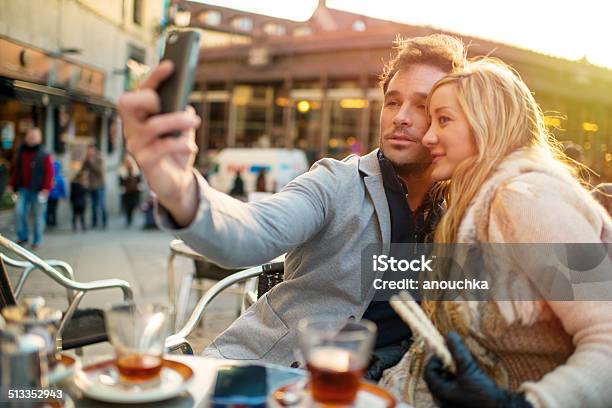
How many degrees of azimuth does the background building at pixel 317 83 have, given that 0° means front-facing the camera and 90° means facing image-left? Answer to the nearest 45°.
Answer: approximately 0°

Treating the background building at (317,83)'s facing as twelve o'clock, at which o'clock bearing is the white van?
The white van is roughly at 12 o'clock from the background building.

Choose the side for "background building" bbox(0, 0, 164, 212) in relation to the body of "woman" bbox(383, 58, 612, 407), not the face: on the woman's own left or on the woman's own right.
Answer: on the woman's own right
